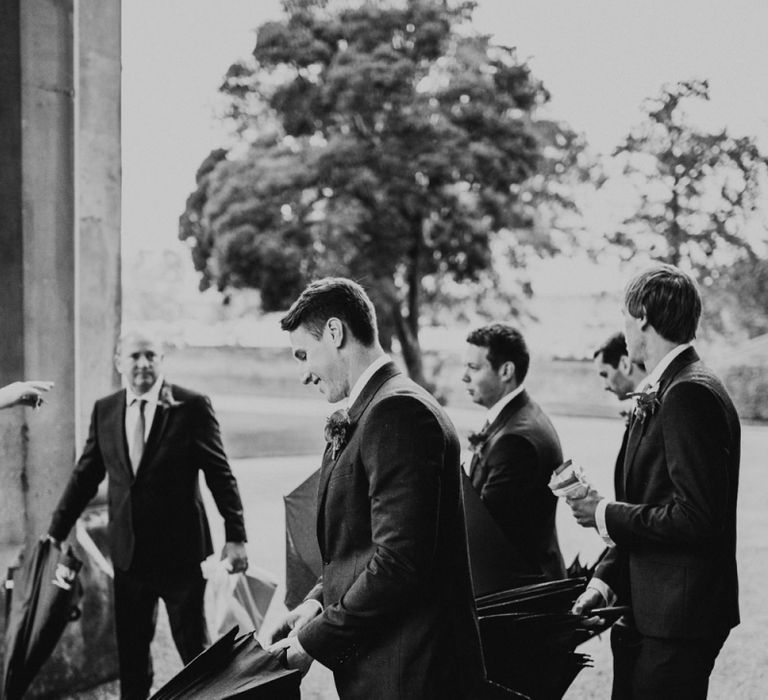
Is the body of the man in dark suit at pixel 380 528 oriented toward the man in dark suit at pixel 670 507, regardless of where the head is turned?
no

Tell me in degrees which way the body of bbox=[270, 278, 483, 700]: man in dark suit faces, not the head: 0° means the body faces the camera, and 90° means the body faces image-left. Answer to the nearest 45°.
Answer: approximately 90°

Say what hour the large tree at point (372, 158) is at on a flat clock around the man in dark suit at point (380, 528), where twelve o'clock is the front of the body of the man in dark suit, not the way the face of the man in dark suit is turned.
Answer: The large tree is roughly at 3 o'clock from the man in dark suit.

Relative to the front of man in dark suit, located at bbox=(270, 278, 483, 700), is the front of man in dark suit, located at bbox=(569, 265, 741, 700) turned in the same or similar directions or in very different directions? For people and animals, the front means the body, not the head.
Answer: same or similar directions

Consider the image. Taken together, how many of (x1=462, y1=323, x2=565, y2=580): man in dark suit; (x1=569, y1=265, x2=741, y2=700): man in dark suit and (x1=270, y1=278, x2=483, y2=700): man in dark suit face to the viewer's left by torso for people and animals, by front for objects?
3

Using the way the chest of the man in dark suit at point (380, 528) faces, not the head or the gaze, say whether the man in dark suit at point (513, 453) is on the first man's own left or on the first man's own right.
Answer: on the first man's own right

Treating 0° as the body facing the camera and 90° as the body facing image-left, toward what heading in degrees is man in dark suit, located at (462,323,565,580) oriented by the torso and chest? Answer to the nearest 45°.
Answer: approximately 90°

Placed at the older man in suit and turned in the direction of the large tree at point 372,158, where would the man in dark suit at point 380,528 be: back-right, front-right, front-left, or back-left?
back-right

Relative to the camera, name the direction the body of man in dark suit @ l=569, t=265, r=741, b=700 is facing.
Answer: to the viewer's left

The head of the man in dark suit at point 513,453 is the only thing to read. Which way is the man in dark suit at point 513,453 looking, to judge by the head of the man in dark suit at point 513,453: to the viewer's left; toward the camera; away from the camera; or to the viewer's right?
to the viewer's left
